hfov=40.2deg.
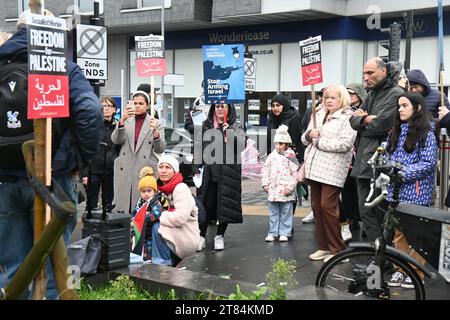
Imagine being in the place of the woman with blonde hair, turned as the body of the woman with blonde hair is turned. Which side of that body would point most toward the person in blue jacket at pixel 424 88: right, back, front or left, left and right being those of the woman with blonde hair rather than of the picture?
back

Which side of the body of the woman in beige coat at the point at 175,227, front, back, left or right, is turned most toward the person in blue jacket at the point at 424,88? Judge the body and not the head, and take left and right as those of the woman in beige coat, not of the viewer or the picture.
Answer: back

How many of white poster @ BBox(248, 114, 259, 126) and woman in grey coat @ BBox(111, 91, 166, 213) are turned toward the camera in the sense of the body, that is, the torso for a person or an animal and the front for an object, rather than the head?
2

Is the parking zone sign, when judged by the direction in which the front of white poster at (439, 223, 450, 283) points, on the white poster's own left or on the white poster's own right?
on the white poster's own right

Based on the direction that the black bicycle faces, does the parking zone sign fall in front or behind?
in front

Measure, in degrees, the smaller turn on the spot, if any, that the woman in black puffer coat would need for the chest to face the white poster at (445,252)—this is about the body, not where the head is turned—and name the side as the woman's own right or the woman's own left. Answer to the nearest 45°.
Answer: approximately 45° to the woman's own left

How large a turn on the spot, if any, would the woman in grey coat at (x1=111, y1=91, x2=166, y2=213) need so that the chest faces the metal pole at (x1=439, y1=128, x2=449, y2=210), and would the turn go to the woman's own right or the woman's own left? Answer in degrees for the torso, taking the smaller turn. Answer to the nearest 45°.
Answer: approximately 90° to the woman's own left

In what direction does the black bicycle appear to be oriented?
to the viewer's left

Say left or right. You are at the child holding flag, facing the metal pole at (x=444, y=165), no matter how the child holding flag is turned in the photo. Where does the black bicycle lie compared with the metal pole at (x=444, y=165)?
right
